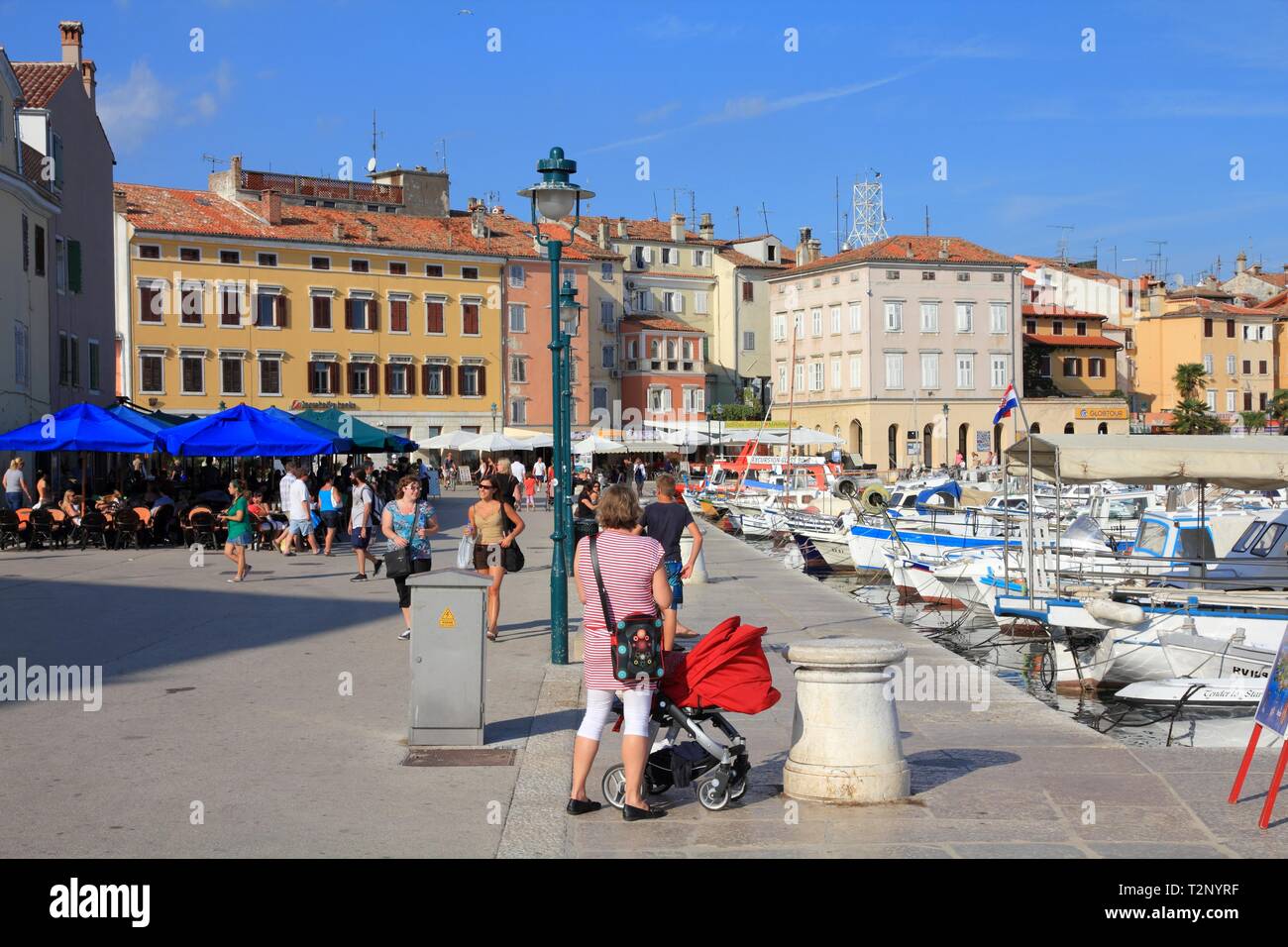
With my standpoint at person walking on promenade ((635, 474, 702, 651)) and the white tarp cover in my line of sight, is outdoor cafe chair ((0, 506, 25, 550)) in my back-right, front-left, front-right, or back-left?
back-left

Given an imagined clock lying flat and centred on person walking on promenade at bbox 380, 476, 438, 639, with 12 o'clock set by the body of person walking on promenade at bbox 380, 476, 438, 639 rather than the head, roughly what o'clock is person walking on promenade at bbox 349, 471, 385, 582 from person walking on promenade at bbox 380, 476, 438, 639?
person walking on promenade at bbox 349, 471, 385, 582 is roughly at 6 o'clock from person walking on promenade at bbox 380, 476, 438, 639.

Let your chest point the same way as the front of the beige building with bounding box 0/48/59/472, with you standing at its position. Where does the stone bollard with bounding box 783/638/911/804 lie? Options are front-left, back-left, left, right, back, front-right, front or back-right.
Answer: right

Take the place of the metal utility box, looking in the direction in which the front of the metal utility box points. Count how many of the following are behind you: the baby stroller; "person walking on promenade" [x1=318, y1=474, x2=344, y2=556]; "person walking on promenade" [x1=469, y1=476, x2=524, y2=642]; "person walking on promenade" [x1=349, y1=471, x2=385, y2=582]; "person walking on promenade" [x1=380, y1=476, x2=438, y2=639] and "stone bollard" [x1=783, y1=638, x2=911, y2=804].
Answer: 4

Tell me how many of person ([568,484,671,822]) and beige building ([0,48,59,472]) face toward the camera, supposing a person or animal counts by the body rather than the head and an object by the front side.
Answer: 0

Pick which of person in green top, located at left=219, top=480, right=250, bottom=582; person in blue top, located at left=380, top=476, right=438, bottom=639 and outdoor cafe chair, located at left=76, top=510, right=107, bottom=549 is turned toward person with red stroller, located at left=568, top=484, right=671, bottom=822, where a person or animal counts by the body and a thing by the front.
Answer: person in blue top, located at left=380, top=476, right=438, bottom=639

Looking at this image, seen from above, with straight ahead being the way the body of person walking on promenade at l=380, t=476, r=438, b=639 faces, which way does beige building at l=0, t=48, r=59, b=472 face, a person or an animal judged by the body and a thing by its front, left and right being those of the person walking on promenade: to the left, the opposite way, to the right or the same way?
to the left

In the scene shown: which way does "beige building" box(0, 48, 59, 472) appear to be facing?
to the viewer's right

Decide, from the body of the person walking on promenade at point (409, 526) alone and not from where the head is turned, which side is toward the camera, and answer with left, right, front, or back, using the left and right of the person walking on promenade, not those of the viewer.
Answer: front

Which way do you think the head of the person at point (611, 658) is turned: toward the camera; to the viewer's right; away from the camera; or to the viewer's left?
away from the camera
